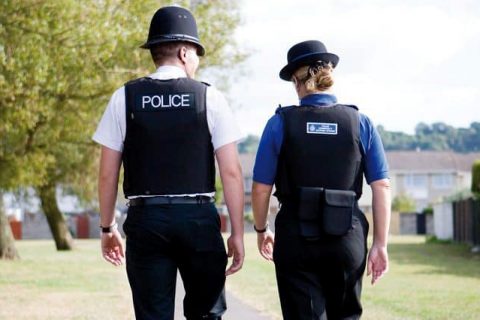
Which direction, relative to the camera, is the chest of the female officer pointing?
away from the camera

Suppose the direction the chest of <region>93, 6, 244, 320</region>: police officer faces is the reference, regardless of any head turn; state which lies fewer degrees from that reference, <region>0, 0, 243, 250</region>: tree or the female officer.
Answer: the tree

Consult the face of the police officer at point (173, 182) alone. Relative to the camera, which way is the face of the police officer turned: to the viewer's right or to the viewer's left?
to the viewer's right

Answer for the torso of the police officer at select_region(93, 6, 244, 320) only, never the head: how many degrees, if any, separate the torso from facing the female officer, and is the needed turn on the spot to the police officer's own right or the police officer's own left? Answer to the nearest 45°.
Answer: approximately 90° to the police officer's own right

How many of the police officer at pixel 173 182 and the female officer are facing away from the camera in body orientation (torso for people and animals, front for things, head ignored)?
2

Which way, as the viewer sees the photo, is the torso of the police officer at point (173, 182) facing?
away from the camera

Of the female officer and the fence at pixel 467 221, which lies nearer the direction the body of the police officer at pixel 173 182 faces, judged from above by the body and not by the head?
the fence
